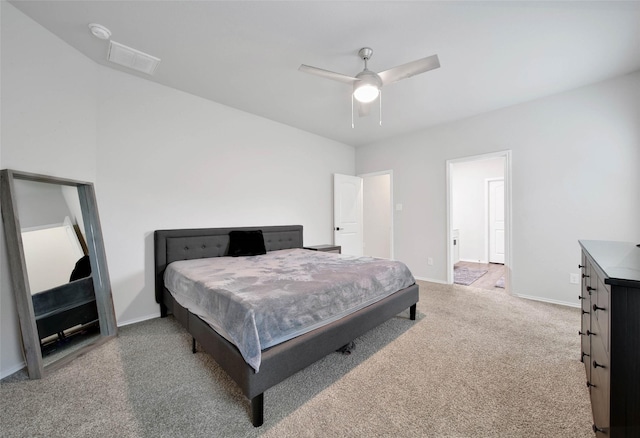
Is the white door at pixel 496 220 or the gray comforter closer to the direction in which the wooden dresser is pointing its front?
the gray comforter

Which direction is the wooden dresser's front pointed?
to the viewer's left

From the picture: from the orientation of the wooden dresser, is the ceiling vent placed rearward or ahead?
ahead

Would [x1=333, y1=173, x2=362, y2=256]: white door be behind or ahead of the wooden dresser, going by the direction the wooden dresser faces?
ahead

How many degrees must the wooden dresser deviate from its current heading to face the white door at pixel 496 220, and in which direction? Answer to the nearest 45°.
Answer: approximately 90° to its right

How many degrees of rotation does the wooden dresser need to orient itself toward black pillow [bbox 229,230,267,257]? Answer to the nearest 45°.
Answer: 0° — it already faces it
